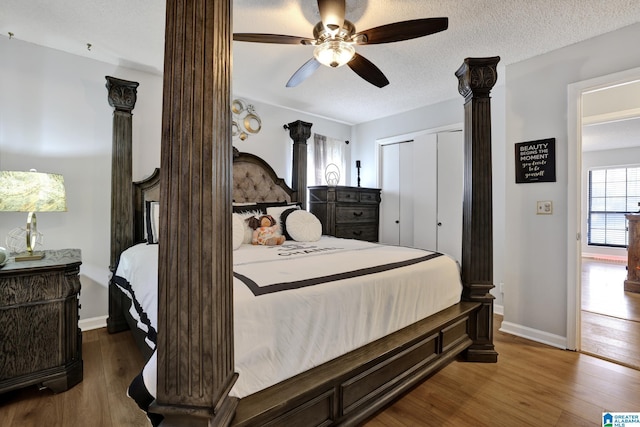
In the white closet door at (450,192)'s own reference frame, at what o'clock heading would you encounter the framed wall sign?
The framed wall sign is roughly at 9 o'clock from the white closet door.

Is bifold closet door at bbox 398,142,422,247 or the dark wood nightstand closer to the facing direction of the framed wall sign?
the dark wood nightstand

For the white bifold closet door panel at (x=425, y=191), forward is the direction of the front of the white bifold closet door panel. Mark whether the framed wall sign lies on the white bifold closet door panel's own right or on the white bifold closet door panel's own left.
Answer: on the white bifold closet door panel's own left

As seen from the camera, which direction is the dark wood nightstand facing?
to the viewer's right

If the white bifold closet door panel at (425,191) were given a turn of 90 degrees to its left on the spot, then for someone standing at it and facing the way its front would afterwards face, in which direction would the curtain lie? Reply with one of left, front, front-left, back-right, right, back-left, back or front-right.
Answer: back-right

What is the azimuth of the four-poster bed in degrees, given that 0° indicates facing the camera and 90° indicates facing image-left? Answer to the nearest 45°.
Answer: approximately 315°

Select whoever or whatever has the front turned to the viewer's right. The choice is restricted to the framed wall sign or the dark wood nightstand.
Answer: the dark wood nightstand

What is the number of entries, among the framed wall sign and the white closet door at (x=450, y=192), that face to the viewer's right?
0

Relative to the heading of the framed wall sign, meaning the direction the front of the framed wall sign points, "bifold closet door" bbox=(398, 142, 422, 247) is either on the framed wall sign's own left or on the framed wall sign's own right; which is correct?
on the framed wall sign's own right

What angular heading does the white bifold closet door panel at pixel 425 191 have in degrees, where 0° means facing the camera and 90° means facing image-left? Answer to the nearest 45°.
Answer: approximately 45°

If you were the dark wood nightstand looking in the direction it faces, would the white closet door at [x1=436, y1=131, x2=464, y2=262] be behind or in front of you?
in front

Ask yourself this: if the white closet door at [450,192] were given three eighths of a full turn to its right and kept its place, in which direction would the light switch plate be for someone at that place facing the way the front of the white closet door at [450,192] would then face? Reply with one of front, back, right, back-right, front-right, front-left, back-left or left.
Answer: back-right

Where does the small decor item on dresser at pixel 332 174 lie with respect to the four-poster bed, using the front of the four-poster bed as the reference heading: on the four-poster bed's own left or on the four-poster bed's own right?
on the four-poster bed's own left
